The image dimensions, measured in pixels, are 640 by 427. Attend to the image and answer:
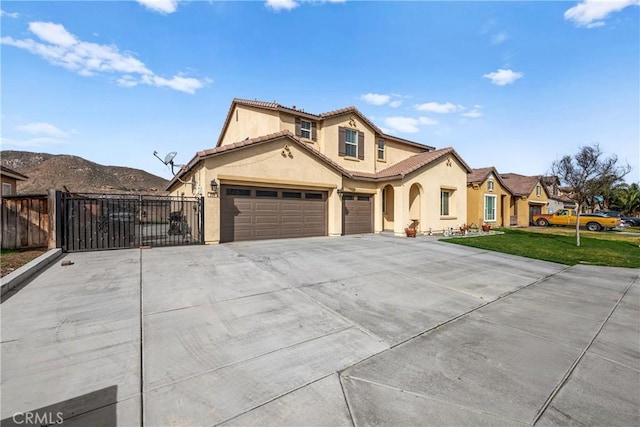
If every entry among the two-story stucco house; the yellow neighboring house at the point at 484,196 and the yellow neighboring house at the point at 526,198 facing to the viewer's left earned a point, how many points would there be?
0

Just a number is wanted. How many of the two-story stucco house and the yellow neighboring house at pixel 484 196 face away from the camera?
0

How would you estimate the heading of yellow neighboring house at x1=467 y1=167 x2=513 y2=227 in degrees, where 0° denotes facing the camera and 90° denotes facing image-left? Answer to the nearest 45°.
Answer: approximately 315°

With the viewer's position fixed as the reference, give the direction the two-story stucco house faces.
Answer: facing the viewer and to the right of the viewer

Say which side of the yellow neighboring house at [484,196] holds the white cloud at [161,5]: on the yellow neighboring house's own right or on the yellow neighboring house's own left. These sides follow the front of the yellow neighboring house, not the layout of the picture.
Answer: on the yellow neighboring house's own right

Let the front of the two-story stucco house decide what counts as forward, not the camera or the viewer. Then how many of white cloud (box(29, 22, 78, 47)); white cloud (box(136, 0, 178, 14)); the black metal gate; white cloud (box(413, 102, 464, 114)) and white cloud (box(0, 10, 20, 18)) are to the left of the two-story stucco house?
1

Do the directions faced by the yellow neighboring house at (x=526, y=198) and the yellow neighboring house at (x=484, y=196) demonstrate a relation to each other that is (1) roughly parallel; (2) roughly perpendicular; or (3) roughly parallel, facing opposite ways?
roughly parallel

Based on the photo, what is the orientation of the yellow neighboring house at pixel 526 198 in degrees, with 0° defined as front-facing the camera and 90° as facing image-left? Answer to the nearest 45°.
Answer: approximately 315°
